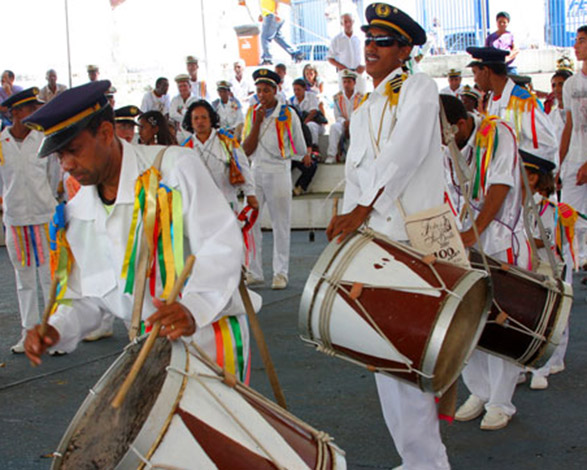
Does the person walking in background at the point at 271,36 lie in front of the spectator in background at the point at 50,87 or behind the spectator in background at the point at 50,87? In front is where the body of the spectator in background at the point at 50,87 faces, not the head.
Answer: behind

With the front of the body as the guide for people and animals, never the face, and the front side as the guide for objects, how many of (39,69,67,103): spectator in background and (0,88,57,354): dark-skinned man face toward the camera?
2

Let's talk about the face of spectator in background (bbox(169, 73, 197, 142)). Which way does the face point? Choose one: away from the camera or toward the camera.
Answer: toward the camera

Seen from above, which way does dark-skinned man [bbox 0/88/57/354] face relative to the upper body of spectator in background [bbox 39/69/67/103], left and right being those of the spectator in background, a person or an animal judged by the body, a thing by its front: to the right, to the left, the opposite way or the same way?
the same way

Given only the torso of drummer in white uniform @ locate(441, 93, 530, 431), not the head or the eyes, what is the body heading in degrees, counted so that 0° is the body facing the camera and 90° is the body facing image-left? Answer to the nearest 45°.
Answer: approximately 45°

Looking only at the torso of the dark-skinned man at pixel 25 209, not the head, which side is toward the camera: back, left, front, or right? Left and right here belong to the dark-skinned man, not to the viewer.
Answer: front

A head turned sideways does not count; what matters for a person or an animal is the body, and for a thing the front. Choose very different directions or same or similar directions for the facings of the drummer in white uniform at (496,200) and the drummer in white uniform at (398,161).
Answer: same or similar directions

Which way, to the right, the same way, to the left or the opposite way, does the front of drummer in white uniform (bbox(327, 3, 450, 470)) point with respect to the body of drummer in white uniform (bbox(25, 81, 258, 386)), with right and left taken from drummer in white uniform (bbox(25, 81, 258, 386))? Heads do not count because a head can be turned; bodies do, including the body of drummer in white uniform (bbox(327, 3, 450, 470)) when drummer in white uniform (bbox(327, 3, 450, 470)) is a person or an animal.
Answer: the same way

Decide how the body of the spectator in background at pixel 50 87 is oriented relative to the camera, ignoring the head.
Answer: toward the camera
